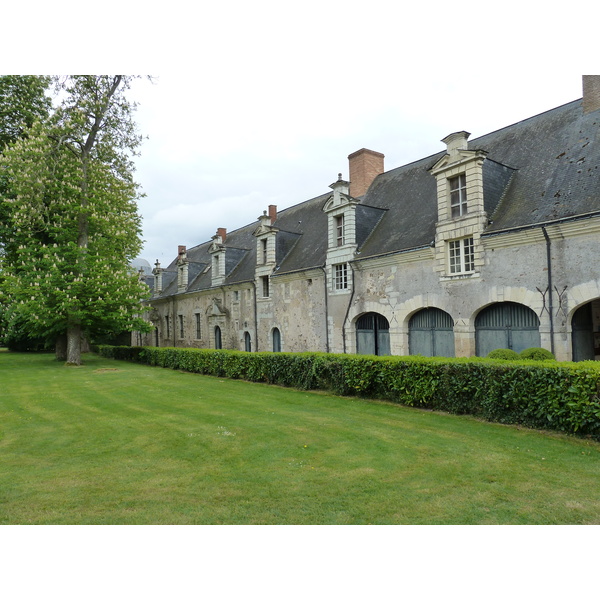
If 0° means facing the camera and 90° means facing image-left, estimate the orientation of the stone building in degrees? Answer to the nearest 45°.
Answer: approximately 45°
